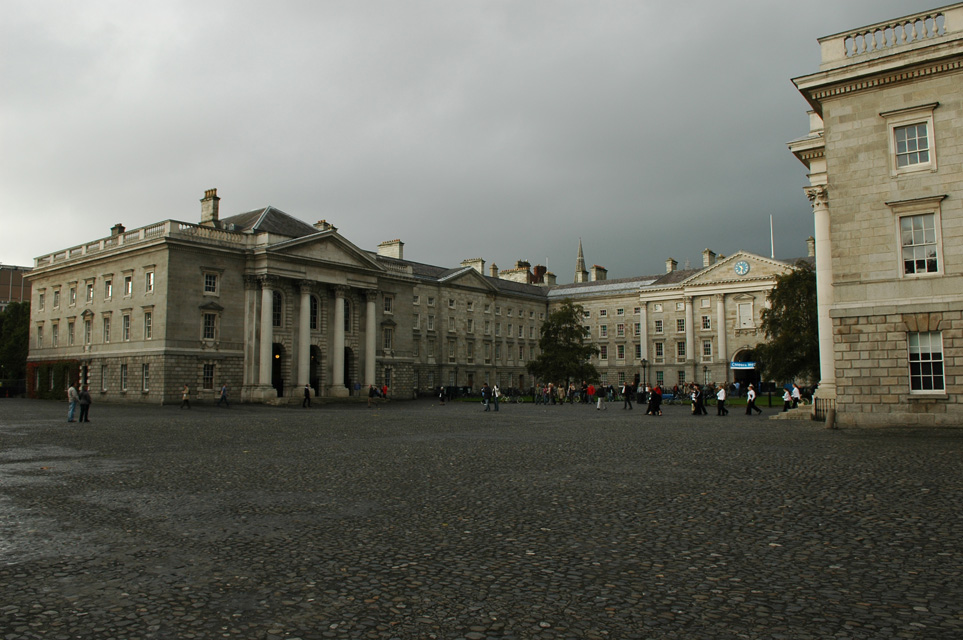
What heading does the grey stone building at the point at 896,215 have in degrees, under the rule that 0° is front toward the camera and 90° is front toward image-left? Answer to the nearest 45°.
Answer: approximately 90°
